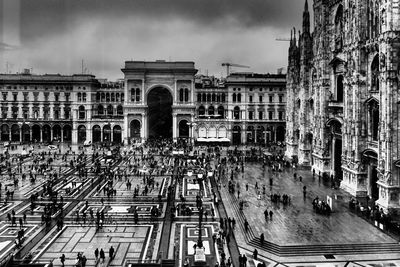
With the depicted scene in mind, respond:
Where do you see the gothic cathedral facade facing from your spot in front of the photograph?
facing the viewer and to the left of the viewer
